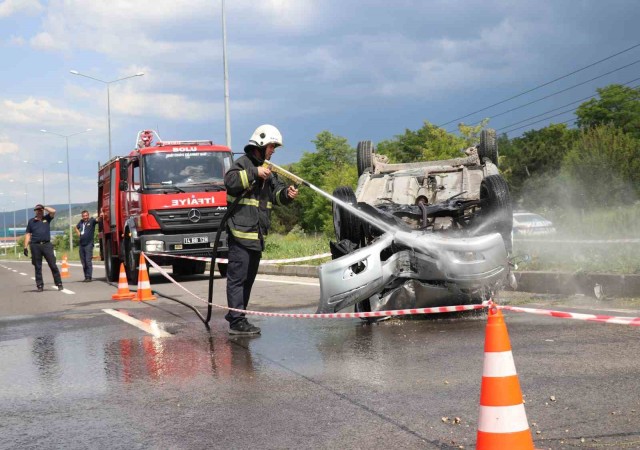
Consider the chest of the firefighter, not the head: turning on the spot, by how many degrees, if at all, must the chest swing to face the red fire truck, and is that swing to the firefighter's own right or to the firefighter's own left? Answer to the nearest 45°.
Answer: approximately 90° to the firefighter's own left

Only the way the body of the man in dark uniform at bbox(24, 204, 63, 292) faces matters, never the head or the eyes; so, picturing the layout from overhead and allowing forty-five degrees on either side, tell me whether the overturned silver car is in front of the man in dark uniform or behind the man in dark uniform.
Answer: in front

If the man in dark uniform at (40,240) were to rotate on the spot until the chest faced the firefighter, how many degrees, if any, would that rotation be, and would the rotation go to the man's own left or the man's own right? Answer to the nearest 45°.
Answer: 0° — they already face them

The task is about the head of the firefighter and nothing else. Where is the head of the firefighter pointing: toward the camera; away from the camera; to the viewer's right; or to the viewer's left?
to the viewer's right

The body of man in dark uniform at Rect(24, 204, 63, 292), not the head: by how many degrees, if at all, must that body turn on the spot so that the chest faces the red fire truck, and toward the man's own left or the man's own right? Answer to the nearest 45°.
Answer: approximately 90° to the man's own left

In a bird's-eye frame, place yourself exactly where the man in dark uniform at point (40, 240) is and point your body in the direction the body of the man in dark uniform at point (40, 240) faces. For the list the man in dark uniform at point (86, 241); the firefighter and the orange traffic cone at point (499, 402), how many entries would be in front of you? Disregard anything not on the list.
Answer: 2

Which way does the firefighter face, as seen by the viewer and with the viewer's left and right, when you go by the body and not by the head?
facing to the right of the viewer

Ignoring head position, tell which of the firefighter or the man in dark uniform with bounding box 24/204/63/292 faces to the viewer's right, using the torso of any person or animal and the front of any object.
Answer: the firefighter

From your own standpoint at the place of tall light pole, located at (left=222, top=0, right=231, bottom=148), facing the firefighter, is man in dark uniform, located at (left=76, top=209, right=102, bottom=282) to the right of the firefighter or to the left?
right

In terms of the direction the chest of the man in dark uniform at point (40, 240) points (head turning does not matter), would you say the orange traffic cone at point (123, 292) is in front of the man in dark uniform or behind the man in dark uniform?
in front

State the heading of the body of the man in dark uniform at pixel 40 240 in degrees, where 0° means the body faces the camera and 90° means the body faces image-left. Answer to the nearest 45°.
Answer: approximately 0°

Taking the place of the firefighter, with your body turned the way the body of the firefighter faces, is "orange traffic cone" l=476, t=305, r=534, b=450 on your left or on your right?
on your right

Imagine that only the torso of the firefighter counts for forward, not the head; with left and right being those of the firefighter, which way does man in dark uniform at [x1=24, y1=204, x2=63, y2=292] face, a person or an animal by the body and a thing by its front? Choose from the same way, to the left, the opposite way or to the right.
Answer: to the right

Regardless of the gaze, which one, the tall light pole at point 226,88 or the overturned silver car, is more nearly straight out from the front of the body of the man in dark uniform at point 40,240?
the overturned silver car

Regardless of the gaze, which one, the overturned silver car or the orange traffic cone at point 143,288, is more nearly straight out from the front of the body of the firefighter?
the overturned silver car
